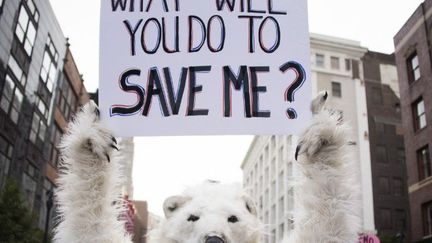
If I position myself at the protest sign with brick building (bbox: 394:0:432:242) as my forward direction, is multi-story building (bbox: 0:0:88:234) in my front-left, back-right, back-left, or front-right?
front-left

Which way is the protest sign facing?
toward the camera

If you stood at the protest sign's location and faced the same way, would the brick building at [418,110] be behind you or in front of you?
behind

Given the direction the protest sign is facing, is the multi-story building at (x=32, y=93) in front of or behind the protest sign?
behind

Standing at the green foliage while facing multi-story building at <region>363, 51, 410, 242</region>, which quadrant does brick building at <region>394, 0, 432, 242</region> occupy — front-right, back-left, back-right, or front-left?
front-right

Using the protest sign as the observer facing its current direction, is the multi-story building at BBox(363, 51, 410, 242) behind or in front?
behind

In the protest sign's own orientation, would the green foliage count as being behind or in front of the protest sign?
behind
